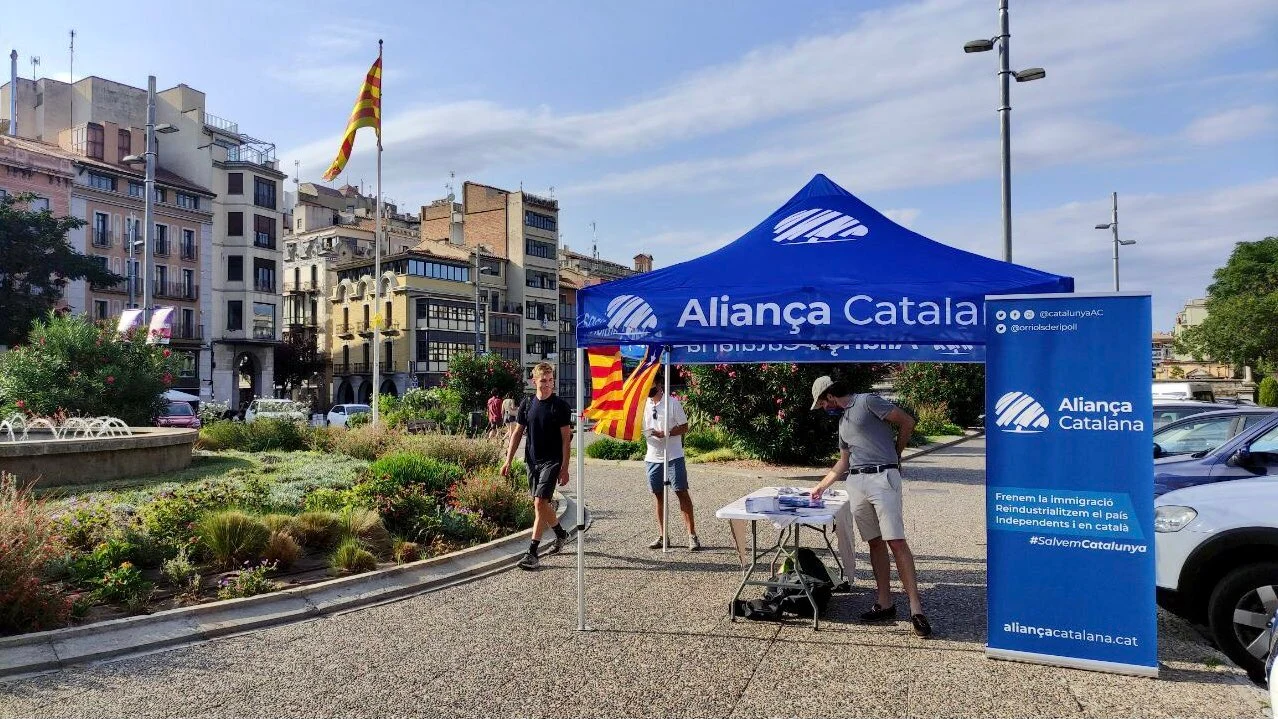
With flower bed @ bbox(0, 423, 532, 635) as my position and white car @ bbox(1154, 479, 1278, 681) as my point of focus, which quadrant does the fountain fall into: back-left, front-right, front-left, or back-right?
back-left

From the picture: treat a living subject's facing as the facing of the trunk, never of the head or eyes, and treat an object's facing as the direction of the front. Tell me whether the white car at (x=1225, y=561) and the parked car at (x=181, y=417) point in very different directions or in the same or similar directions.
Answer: very different directions

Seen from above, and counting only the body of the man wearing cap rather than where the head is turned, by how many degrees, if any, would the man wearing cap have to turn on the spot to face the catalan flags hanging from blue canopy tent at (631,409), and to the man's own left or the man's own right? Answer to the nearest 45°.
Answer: approximately 90° to the man's own right

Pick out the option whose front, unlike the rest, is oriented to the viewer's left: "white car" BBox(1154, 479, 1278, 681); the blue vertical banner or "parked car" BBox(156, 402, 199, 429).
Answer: the white car

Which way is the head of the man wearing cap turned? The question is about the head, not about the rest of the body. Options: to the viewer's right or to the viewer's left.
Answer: to the viewer's left

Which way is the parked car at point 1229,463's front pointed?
to the viewer's left

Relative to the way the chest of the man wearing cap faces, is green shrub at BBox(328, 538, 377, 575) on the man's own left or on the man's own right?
on the man's own right
